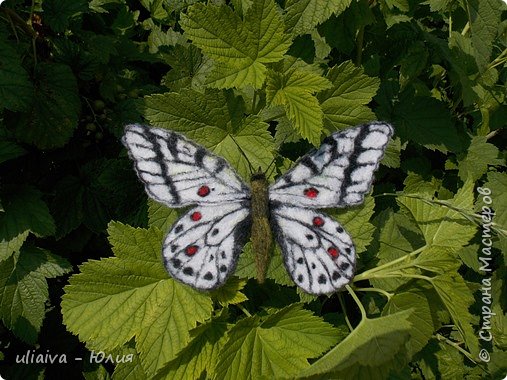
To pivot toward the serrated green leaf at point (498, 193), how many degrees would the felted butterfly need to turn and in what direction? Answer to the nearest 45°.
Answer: approximately 45° to its right

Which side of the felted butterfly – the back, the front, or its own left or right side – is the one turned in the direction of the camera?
back

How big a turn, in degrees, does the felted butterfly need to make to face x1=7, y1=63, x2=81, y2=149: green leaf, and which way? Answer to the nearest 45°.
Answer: approximately 45° to its left
